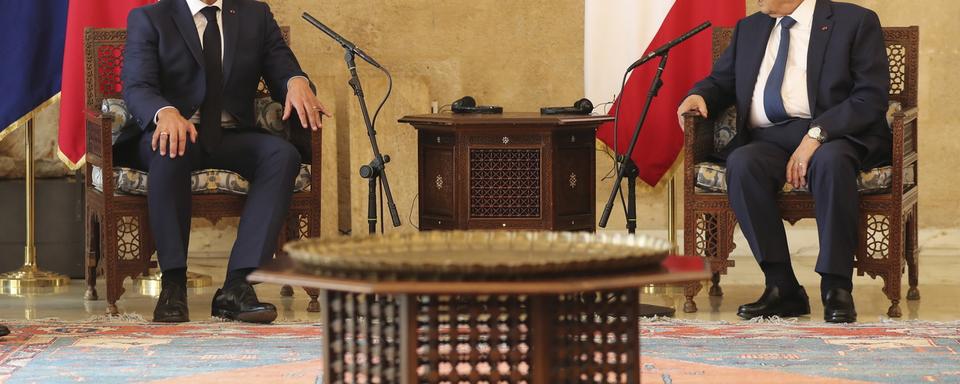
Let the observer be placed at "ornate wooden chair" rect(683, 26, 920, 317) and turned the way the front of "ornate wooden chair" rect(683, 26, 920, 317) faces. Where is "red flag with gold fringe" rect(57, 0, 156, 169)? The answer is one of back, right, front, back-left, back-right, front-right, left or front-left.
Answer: right

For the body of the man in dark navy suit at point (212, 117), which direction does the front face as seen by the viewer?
toward the camera

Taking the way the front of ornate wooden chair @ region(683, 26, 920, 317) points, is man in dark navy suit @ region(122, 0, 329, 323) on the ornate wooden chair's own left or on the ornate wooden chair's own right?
on the ornate wooden chair's own right

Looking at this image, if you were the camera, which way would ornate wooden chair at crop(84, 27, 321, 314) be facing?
facing the viewer

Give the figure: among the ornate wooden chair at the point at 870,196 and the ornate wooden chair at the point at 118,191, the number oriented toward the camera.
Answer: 2

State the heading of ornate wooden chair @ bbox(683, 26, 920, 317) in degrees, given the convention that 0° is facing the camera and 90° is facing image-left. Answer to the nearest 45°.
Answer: approximately 0°

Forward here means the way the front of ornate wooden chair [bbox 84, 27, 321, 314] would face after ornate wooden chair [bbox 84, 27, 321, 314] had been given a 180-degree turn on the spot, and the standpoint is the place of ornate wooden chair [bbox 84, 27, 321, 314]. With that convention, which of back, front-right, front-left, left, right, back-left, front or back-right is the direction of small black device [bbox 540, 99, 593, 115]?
right

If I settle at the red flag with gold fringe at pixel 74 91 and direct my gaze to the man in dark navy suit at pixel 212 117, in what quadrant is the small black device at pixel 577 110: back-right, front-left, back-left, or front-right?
front-left

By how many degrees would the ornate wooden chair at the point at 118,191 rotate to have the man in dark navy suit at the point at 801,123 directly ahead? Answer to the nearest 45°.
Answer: approximately 90° to its left

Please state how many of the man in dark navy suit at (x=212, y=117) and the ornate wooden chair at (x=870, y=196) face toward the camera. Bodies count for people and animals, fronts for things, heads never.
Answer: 2

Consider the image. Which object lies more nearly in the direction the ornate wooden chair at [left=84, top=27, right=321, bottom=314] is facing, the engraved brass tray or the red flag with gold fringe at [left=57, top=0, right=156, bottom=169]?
the engraved brass tray

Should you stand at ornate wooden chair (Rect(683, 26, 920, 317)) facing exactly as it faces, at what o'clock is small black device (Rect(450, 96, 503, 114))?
The small black device is roughly at 3 o'clock from the ornate wooden chair.

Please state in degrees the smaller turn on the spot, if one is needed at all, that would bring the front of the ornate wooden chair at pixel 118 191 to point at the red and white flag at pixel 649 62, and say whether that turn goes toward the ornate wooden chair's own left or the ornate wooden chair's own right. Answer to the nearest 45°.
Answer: approximately 90° to the ornate wooden chair's own left

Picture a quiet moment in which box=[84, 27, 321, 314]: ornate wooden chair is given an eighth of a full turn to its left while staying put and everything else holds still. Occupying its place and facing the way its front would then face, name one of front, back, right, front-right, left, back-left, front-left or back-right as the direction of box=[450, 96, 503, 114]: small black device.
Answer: front-left

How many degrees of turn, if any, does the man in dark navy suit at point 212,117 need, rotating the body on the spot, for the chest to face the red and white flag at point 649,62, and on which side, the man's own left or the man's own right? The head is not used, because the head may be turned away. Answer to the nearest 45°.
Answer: approximately 90° to the man's own left

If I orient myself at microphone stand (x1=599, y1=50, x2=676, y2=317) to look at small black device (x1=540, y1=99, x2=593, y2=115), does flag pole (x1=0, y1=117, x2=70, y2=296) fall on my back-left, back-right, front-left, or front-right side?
front-left
